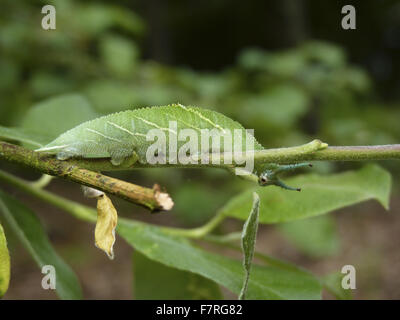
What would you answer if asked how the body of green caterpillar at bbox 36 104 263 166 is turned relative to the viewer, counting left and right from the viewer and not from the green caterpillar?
facing to the right of the viewer
